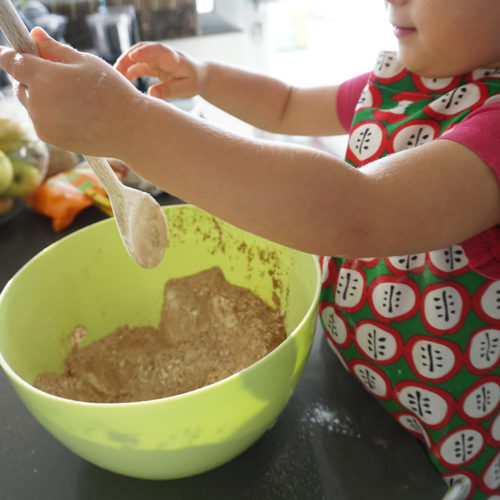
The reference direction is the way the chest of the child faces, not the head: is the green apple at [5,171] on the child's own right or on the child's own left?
on the child's own right

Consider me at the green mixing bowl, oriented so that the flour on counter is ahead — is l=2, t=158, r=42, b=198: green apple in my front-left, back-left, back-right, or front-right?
back-left

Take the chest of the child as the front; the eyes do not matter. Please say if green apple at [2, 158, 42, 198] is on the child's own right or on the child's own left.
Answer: on the child's own right

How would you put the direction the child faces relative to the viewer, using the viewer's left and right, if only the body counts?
facing the viewer and to the left of the viewer
